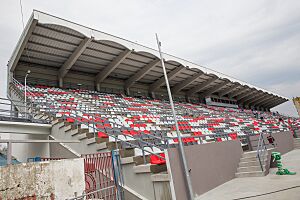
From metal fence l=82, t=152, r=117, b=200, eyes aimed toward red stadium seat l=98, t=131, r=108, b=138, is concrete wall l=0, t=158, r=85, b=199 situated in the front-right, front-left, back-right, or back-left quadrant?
back-left

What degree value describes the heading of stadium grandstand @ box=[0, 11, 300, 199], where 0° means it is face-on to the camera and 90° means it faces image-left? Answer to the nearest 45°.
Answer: approximately 315°

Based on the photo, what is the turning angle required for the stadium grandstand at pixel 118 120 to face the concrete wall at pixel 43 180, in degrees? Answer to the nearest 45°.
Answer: approximately 45° to its right
